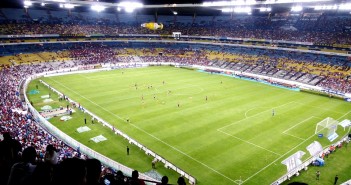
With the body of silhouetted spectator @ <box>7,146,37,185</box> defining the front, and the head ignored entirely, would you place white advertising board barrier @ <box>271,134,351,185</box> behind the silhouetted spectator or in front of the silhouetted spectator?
in front

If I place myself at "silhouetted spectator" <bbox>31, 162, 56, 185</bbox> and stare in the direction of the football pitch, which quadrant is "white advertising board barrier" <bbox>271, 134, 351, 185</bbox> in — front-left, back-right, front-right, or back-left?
front-right

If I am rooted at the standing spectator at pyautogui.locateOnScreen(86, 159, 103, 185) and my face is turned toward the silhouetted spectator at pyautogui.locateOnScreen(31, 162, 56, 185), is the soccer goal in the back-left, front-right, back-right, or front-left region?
back-right

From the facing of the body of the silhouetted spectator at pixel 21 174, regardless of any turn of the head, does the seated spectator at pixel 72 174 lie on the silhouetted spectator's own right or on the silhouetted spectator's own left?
on the silhouetted spectator's own right

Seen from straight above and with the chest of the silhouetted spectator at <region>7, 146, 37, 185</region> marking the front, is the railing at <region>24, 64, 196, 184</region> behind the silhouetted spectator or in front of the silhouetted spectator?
in front

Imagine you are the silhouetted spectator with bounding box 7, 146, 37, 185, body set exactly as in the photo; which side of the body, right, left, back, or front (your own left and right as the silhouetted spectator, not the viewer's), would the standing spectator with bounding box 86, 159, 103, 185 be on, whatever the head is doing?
right

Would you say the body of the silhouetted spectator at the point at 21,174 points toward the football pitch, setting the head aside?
yes

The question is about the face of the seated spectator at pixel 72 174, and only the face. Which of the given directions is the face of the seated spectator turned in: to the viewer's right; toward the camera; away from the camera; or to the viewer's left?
away from the camera

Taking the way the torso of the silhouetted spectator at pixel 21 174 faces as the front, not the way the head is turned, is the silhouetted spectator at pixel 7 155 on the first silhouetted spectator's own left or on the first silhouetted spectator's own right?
on the first silhouetted spectator's own left

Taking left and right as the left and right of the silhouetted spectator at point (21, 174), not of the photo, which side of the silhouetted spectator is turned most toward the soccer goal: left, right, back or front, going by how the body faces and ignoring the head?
front

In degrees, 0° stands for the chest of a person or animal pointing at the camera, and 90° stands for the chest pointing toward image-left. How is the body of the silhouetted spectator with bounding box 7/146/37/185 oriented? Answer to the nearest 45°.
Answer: approximately 225°
